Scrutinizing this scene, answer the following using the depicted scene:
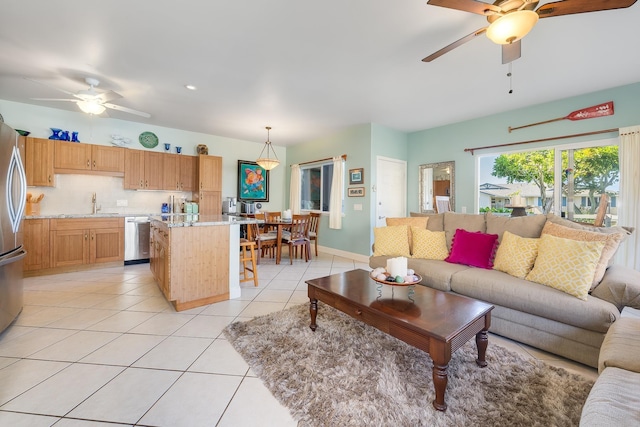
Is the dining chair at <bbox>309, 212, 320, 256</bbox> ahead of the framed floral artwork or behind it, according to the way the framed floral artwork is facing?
ahead

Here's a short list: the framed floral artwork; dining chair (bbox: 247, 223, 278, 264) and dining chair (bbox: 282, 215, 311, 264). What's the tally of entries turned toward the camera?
1

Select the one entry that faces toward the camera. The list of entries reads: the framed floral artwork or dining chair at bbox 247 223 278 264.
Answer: the framed floral artwork

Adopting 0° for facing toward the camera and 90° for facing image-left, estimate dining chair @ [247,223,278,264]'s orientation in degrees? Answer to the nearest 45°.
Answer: approximately 225°

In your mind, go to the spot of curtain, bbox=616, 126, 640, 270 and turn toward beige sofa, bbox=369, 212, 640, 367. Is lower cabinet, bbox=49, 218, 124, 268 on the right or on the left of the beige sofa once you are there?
right

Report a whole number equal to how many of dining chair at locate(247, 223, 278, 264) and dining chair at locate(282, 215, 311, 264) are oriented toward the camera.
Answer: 0

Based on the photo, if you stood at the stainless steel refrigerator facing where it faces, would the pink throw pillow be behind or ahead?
ahead

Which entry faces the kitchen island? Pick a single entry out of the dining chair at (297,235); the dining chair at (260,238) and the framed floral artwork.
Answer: the framed floral artwork

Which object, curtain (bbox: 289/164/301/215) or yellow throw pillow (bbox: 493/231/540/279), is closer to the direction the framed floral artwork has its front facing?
the yellow throw pillow

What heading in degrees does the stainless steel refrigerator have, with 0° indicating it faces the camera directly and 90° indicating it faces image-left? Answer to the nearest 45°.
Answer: approximately 315°

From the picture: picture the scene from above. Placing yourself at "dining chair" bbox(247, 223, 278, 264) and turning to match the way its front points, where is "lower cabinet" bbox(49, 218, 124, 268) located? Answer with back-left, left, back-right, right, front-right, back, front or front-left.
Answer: back-left

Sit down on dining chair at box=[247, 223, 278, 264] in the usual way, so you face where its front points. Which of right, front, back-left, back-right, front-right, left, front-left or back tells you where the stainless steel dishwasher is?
back-left

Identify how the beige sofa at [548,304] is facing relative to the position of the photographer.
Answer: facing the viewer and to the left of the viewer

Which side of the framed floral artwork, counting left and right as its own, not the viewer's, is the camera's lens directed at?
front

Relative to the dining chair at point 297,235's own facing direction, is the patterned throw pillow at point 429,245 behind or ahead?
behind

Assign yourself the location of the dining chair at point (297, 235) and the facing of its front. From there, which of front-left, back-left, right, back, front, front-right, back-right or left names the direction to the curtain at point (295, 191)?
front-right

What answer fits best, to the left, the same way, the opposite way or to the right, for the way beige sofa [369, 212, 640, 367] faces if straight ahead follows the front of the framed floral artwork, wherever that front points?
to the right

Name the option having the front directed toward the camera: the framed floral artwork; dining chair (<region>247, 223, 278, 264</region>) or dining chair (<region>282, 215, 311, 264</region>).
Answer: the framed floral artwork
